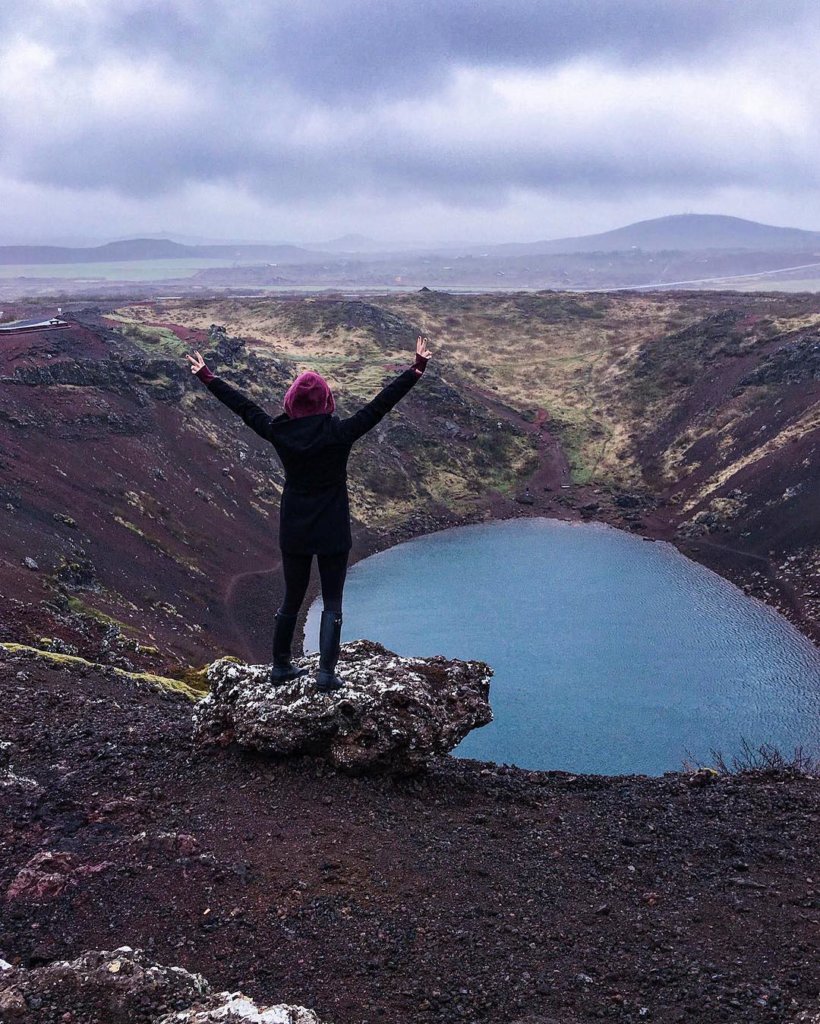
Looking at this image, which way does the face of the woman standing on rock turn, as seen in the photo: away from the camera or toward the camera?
away from the camera

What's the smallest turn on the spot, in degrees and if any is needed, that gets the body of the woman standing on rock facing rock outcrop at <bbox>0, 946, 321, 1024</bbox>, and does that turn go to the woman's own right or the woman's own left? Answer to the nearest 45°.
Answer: approximately 180°

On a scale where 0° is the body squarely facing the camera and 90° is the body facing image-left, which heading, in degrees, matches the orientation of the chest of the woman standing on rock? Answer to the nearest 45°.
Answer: approximately 180°
